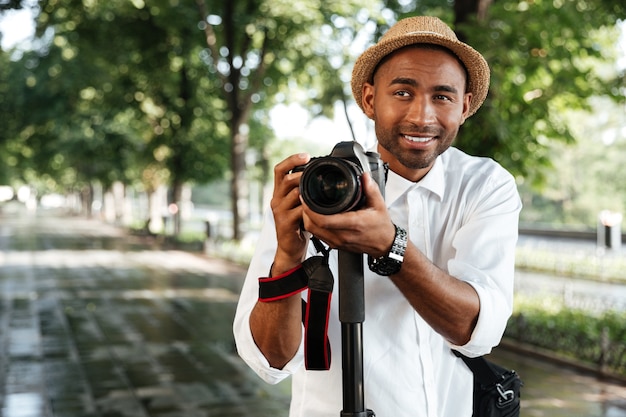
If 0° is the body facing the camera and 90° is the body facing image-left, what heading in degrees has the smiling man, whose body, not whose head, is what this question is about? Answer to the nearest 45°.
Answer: approximately 0°
